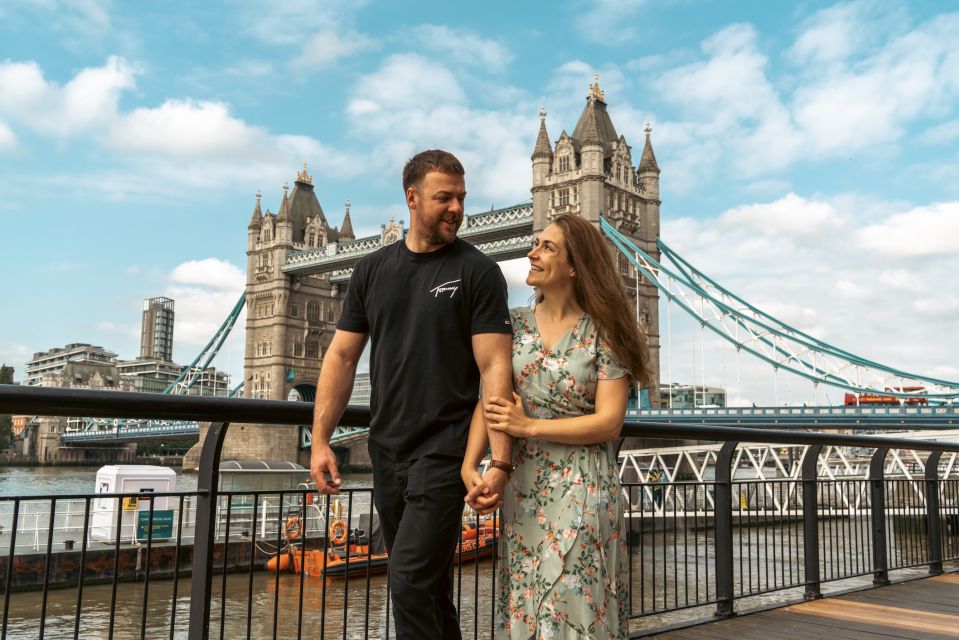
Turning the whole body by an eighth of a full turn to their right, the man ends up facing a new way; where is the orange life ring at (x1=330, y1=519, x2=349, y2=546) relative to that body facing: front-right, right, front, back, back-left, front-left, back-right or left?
back-right

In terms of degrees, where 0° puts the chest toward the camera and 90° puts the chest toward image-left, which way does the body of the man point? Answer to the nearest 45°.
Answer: approximately 0°

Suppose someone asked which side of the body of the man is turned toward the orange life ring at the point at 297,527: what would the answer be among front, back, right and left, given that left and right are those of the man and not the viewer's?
back

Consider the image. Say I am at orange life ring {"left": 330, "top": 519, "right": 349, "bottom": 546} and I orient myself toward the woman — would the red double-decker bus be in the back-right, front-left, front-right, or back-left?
back-left
